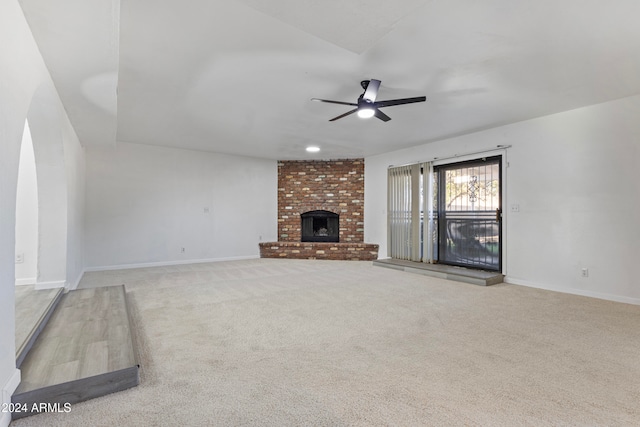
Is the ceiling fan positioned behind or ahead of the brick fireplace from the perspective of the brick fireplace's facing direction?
ahead

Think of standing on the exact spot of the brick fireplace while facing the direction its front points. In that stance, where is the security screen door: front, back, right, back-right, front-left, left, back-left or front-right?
front-left

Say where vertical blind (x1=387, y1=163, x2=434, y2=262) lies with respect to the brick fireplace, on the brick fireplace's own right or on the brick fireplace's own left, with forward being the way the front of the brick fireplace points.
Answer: on the brick fireplace's own left

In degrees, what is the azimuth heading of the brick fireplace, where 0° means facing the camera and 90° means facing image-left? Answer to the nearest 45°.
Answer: approximately 0°

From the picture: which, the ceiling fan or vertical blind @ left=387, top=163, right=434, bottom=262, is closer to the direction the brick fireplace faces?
the ceiling fan
